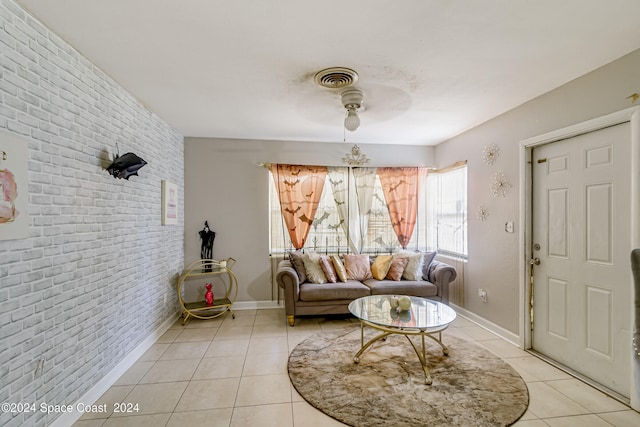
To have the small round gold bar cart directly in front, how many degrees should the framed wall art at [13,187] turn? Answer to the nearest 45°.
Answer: approximately 90° to its left

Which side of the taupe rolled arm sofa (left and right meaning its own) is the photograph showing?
front

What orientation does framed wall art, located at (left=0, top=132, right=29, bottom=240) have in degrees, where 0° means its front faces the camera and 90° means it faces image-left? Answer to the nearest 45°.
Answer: approximately 315°

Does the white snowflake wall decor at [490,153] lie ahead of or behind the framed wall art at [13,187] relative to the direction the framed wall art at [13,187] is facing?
ahead

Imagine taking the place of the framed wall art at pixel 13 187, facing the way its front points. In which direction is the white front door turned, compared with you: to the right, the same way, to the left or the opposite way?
the opposite way

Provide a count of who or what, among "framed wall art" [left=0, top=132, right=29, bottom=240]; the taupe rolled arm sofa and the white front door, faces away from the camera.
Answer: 0

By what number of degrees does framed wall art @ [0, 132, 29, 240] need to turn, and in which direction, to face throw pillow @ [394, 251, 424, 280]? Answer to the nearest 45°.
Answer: approximately 45° to its left

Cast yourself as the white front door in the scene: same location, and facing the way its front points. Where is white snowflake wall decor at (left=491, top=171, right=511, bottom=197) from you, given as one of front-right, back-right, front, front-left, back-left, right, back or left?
right

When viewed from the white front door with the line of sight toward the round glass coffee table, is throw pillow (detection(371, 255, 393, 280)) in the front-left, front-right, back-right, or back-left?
front-right

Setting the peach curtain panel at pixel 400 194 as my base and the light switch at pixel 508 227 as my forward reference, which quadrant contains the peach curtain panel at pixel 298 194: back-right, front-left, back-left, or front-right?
back-right

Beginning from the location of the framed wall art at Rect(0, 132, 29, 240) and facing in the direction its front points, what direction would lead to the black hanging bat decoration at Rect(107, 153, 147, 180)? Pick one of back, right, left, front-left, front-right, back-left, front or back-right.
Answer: left

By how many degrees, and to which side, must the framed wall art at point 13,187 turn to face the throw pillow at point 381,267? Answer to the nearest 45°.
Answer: approximately 45° to its left

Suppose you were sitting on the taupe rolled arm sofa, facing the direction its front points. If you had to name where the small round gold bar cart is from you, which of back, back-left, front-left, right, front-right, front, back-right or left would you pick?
right

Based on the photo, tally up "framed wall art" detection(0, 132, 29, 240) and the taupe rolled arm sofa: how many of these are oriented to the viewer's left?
0

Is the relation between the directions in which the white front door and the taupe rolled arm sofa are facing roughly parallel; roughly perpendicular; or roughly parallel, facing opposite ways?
roughly perpendicular

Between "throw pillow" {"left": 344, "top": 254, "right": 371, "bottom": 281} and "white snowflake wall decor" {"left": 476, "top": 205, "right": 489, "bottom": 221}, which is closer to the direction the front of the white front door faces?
the throw pillow

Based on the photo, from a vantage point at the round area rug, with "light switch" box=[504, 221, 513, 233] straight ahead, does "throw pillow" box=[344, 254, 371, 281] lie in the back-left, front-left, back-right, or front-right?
front-left

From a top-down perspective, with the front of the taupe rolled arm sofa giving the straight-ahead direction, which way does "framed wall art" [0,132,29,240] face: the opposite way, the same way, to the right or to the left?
to the left

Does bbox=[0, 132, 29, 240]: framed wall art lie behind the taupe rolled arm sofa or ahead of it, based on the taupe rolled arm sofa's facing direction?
ahead
